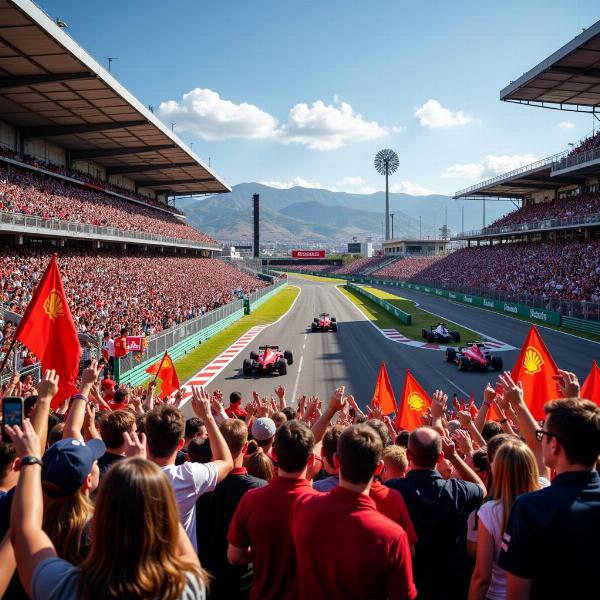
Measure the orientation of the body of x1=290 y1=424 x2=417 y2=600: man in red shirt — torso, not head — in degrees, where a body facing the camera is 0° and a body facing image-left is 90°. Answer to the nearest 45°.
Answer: approximately 180°

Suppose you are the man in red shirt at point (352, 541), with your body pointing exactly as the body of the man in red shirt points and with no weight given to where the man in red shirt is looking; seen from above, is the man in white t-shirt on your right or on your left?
on your left

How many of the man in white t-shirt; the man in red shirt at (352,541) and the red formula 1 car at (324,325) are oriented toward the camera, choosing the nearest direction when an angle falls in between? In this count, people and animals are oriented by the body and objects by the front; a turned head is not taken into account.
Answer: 1

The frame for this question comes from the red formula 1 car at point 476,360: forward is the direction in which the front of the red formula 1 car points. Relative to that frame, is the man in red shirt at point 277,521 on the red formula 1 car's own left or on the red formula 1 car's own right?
on the red formula 1 car's own right

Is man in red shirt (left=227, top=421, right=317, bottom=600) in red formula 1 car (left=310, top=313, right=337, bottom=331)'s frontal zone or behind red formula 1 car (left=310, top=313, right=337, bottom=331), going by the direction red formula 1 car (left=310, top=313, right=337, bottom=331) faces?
frontal zone

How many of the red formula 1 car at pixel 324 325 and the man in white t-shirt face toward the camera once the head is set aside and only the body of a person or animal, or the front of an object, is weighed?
1

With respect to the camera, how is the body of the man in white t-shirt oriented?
away from the camera

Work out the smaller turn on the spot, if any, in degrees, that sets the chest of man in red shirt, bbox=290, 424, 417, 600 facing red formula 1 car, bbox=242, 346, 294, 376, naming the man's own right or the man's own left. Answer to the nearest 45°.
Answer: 0° — they already face it

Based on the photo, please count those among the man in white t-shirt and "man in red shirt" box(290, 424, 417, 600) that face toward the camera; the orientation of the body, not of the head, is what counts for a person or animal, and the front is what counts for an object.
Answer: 0

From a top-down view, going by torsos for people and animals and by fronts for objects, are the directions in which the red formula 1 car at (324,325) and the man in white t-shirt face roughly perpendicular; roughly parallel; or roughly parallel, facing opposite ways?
roughly parallel, facing opposite ways

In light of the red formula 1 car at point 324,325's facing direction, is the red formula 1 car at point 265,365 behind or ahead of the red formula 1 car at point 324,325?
ahead

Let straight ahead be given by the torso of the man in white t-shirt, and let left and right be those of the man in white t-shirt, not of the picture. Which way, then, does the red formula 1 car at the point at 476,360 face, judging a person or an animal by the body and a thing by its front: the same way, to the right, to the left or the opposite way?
the opposite way

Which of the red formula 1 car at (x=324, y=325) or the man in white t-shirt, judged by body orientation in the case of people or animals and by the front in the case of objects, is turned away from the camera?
the man in white t-shirt

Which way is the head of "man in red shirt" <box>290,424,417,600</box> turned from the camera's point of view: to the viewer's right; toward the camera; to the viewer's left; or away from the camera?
away from the camera

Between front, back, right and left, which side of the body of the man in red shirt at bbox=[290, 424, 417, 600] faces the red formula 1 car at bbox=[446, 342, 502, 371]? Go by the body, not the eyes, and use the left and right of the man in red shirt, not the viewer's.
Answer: front

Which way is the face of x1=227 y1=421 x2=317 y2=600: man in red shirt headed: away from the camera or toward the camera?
away from the camera

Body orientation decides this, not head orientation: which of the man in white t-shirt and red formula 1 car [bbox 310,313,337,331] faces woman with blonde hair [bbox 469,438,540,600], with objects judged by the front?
the red formula 1 car
